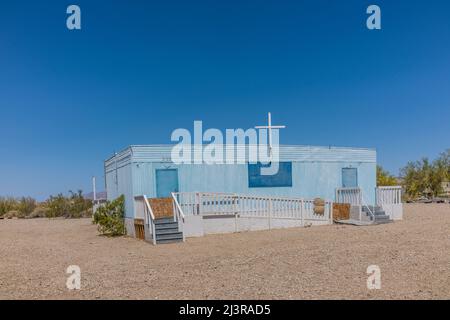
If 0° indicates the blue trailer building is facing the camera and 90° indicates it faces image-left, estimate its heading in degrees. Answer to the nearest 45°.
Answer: approximately 0°

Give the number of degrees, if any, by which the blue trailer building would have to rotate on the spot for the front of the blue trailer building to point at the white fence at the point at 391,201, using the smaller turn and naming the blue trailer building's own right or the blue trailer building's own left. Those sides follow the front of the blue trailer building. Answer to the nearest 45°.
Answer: approximately 90° to the blue trailer building's own left
